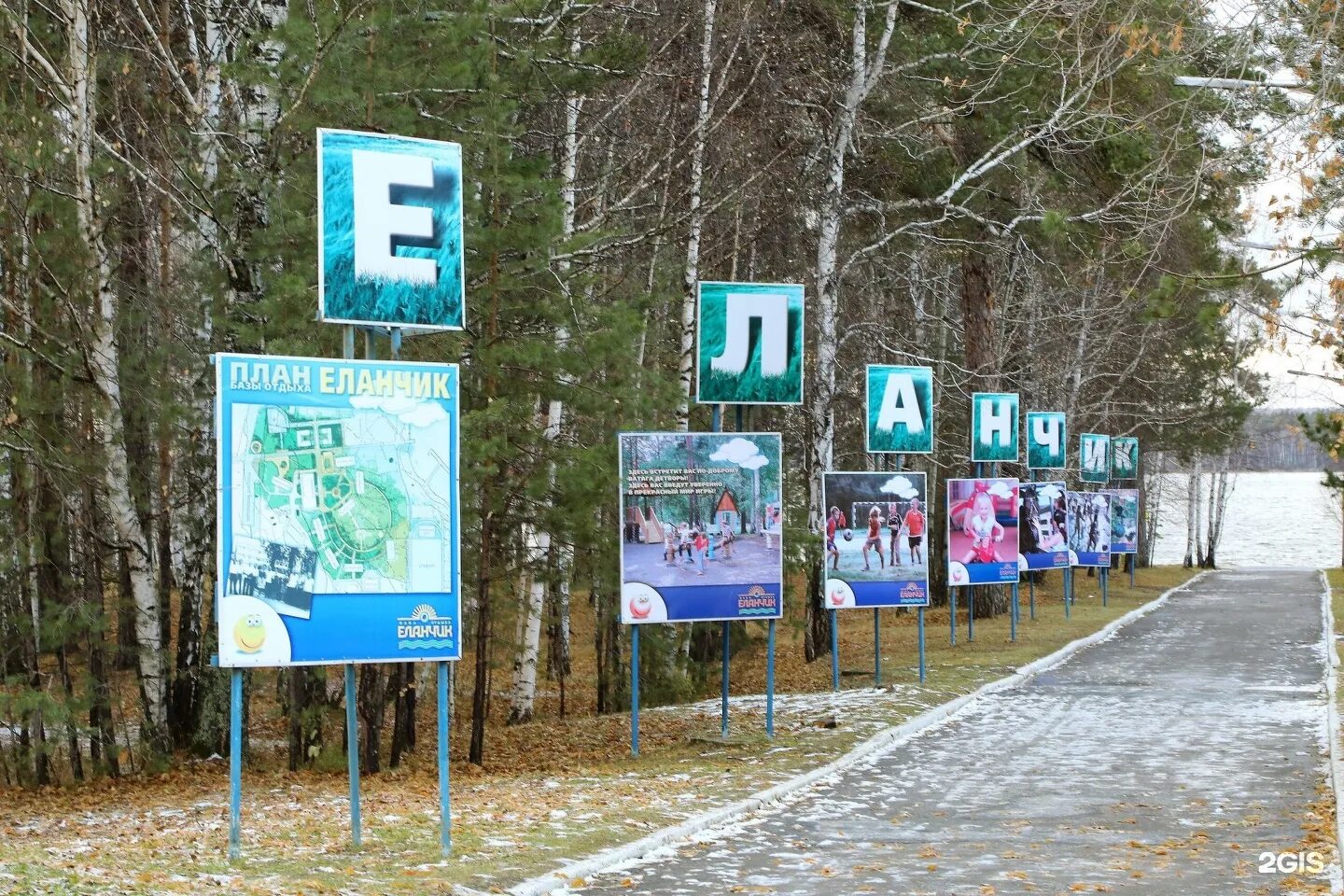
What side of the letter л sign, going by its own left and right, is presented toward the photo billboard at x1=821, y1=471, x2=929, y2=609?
back

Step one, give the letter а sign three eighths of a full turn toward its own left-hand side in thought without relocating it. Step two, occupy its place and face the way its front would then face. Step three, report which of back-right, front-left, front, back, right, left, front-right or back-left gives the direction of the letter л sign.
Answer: back-right

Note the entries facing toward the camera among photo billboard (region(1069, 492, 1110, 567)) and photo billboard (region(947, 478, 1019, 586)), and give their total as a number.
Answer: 2

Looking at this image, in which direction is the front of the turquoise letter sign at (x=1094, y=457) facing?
toward the camera

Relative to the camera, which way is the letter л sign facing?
toward the camera

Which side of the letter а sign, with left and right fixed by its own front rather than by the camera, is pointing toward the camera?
front

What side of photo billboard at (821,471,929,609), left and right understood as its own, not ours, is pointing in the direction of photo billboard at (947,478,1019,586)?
back

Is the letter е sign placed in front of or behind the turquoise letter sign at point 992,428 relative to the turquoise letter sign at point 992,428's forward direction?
in front

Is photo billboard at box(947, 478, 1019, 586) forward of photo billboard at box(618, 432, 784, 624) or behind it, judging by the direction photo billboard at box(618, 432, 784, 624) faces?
behind

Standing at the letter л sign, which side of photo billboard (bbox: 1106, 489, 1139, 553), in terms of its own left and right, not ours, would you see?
front

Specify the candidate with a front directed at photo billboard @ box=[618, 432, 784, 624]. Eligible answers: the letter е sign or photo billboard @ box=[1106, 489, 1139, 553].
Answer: photo billboard @ box=[1106, 489, 1139, 553]

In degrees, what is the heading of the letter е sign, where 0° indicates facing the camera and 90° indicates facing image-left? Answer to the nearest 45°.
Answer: approximately 315°

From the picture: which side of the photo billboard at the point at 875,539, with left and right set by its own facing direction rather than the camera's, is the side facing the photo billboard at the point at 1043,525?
back

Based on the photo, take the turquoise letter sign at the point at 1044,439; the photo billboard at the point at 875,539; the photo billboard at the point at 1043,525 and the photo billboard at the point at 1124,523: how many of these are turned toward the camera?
4

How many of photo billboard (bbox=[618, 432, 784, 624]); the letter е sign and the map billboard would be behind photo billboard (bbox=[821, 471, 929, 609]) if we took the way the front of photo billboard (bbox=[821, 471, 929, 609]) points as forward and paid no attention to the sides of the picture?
0
